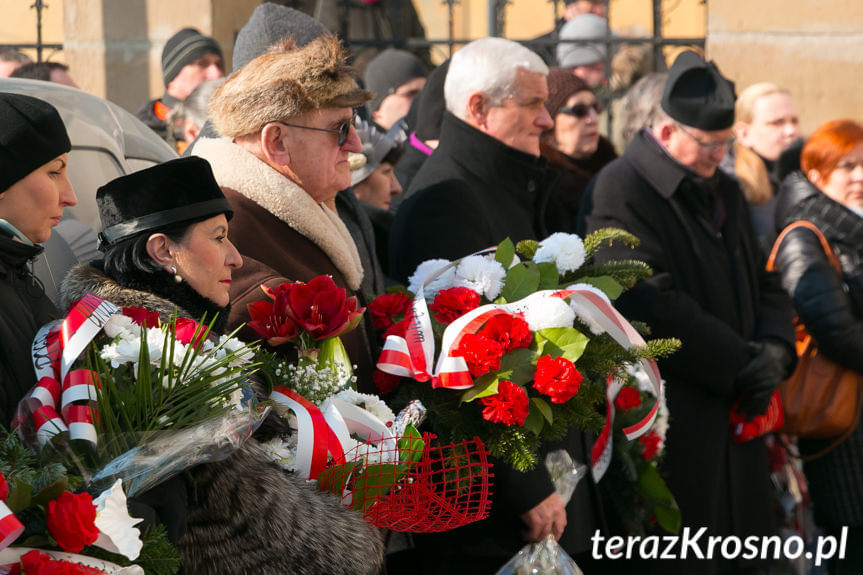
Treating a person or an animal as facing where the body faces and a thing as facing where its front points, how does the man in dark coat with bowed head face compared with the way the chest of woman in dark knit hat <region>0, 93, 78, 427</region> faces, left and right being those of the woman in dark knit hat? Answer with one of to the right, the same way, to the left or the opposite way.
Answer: to the right

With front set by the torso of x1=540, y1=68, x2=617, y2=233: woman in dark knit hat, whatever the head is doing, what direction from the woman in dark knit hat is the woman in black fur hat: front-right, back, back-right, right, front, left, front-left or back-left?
front-right

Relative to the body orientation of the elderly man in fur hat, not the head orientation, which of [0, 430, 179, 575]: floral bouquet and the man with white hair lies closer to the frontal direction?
the man with white hair

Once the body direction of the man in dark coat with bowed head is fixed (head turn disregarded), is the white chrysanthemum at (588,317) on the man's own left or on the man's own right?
on the man's own right

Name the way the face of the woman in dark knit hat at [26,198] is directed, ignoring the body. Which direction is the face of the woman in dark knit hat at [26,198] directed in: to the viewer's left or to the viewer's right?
to the viewer's right

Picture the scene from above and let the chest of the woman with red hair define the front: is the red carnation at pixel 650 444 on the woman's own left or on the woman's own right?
on the woman's own right

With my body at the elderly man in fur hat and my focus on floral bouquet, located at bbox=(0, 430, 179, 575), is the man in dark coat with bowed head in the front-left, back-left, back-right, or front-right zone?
back-left

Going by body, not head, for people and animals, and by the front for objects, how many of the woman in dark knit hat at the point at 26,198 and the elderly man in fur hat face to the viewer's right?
2

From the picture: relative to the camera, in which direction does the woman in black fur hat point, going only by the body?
to the viewer's right

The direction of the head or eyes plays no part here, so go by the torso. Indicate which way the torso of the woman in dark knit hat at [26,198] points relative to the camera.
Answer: to the viewer's right
